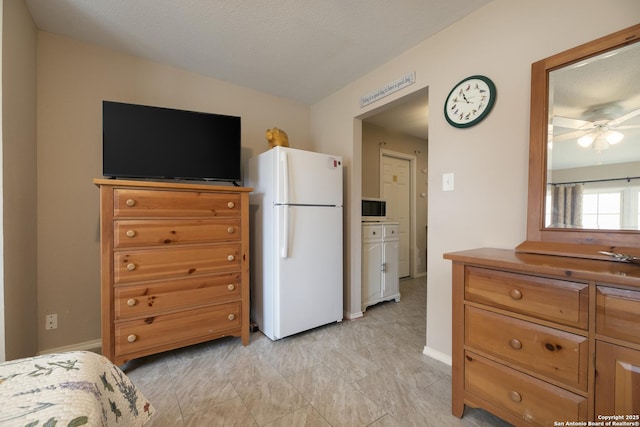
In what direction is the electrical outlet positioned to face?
toward the camera

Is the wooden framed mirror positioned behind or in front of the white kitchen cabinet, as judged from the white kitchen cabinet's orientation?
in front

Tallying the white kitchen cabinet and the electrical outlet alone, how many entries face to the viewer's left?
0

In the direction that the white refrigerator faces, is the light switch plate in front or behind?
in front

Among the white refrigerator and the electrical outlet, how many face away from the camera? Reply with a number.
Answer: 0

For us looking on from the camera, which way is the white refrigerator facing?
facing the viewer and to the right of the viewer

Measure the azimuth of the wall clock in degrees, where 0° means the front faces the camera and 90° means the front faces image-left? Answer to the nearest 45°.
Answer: approximately 45°

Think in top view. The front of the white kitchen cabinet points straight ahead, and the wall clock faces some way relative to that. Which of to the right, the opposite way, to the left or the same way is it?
to the right

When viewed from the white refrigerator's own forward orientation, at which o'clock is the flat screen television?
The flat screen television is roughly at 4 o'clock from the white refrigerator.

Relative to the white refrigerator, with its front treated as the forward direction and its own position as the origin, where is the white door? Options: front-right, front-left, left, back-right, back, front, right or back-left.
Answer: left

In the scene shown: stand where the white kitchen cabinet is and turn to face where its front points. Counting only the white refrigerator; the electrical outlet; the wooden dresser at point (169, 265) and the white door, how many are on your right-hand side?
3

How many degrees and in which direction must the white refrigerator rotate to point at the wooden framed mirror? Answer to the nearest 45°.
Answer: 0° — it already faces it

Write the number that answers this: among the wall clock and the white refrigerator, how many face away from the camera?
0

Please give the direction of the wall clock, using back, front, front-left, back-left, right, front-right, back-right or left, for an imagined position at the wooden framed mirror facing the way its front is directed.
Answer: front-right

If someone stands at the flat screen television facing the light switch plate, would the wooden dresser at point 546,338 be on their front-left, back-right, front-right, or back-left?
front-right
